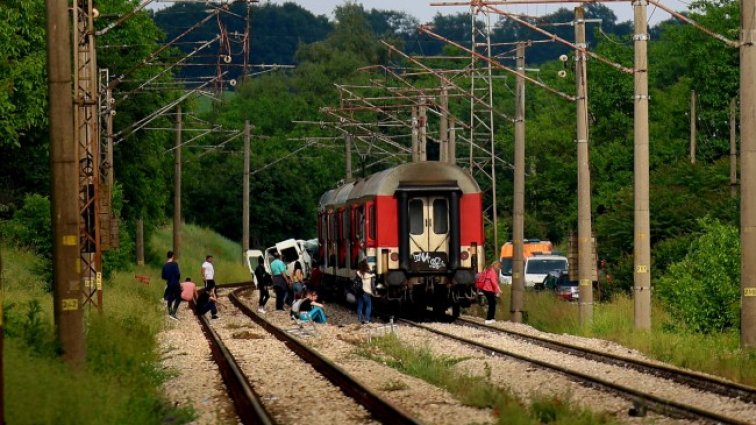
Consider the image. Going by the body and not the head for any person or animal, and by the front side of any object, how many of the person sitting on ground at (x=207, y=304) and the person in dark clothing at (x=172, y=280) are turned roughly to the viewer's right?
1

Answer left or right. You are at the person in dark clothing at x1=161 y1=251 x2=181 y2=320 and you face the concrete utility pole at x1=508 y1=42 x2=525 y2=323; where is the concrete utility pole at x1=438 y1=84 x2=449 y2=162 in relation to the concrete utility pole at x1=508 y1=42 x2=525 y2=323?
left

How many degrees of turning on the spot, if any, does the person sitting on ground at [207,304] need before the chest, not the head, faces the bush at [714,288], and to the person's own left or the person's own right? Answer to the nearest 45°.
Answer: approximately 45° to the person's own right

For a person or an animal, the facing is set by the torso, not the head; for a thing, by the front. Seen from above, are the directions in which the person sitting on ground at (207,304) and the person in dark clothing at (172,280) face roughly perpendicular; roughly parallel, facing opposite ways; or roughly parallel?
roughly perpendicular

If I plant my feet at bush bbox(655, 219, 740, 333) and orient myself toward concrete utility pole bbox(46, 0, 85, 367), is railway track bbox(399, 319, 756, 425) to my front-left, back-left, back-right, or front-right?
front-left

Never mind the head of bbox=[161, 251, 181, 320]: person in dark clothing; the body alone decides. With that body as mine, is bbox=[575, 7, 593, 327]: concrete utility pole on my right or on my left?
on my right

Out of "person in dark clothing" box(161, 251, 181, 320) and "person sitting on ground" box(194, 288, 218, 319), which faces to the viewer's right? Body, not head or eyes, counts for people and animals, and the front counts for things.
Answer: the person sitting on ground

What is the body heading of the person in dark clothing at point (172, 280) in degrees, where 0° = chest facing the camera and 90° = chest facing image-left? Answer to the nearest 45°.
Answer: approximately 180°
